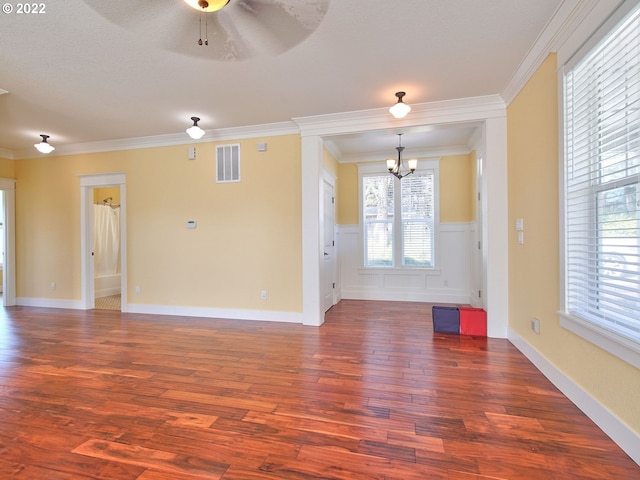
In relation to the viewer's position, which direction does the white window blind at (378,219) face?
facing the viewer

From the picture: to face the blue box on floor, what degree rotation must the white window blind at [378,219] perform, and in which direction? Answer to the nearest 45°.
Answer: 0° — it already faces it

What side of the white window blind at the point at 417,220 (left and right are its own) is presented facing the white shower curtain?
right

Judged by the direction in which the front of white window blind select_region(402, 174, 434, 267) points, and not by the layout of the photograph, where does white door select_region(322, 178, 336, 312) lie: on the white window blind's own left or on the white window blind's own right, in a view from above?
on the white window blind's own right

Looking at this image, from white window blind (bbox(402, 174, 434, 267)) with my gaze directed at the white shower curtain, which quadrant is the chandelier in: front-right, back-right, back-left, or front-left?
front-left

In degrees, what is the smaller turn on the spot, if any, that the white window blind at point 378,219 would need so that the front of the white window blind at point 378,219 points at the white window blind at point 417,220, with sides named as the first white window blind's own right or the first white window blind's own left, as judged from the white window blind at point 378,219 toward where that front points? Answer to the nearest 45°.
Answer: approximately 90° to the first white window blind's own left

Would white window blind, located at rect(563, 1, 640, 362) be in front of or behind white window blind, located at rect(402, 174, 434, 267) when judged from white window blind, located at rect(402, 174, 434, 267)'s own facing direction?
in front

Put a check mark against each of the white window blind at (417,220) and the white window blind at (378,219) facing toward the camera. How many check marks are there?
2

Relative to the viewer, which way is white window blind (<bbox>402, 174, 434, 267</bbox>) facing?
toward the camera

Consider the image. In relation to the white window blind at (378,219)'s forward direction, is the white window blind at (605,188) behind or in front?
in front
